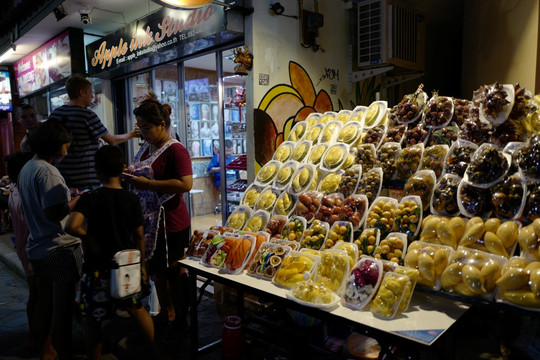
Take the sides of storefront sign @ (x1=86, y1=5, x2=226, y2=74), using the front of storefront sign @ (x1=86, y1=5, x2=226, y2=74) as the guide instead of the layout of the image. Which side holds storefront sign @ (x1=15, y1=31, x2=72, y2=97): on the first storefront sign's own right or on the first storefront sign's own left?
on the first storefront sign's own right

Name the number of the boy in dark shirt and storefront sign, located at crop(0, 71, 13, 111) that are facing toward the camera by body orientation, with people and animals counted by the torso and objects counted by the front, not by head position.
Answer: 1

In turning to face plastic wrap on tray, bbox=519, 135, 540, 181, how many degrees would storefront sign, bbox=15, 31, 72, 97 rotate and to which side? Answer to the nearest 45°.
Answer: approximately 45° to its left

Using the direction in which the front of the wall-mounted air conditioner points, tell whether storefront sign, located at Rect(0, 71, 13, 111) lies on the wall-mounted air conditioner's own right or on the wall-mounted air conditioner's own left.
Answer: on the wall-mounted air conditioner's own right

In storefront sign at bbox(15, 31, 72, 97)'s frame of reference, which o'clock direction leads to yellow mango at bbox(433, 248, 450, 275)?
The yellow mango is roughly at 10 o'clock from the storefront sign.

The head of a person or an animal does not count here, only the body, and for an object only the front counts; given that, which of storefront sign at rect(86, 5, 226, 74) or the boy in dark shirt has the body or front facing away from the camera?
the boy in dark shirt

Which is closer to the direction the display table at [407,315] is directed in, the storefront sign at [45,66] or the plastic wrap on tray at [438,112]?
the storefront sign

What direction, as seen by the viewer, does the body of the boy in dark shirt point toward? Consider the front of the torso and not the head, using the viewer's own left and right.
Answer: facing away from the viewer

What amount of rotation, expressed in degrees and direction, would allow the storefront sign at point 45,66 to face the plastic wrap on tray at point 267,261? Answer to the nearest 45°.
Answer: approximately 45° to its left

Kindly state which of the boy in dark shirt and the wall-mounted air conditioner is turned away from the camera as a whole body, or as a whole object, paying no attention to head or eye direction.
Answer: the boy in dark shirt
